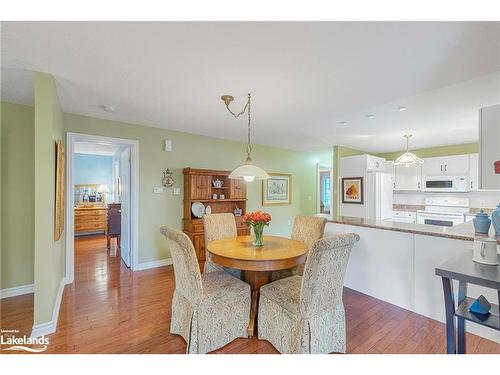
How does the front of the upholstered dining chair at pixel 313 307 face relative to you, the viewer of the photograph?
facing away from the viewer and to the left of the viewer

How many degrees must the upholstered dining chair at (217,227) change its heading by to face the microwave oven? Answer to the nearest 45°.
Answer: approximately 45° to its left

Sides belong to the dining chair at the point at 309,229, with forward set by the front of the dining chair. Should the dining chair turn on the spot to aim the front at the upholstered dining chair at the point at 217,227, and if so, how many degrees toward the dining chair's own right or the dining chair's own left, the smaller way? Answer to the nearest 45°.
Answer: approximately 45° to the dining chair's own right

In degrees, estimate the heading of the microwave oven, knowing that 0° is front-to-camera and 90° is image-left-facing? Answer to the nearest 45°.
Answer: approximately 0°

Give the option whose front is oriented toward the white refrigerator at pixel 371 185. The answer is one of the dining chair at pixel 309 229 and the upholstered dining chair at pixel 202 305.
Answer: the upholstered dining chair

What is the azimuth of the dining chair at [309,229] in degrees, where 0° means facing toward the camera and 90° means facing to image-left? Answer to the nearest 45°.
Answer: approximately 45°

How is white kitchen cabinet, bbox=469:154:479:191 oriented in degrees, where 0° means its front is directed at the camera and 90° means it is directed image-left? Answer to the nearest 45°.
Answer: approximately 0°

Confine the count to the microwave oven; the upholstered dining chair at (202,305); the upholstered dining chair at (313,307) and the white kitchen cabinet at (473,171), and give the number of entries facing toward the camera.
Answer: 2

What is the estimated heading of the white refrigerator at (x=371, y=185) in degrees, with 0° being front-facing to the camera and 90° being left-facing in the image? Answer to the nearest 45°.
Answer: approximately 315°
